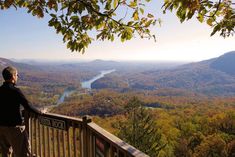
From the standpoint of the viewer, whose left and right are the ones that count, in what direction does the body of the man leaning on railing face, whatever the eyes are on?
facing away from the viewer and to the right of the viewer
